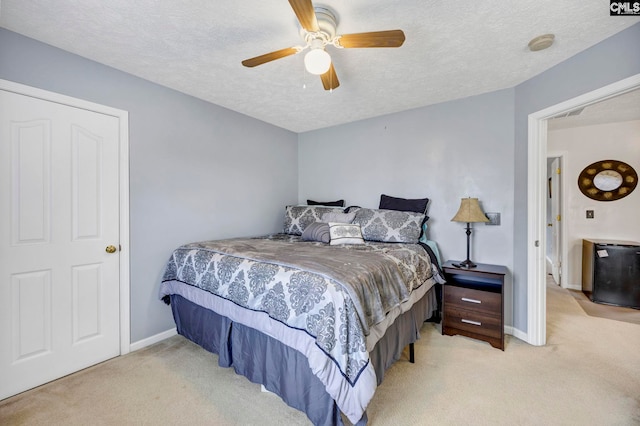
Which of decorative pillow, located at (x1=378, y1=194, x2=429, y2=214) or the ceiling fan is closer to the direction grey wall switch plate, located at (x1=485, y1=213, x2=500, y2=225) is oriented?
the ceiling fan

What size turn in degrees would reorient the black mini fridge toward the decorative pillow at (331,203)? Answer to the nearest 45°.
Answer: approximately 45° to its right

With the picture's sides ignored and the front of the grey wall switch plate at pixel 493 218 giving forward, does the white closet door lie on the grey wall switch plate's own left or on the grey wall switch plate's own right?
on the grey wall switch plate's own right

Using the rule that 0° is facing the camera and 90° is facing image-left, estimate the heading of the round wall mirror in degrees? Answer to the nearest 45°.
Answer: approximately 0°

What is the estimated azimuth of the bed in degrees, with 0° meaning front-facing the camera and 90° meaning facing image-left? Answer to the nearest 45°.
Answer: approximately 45°
